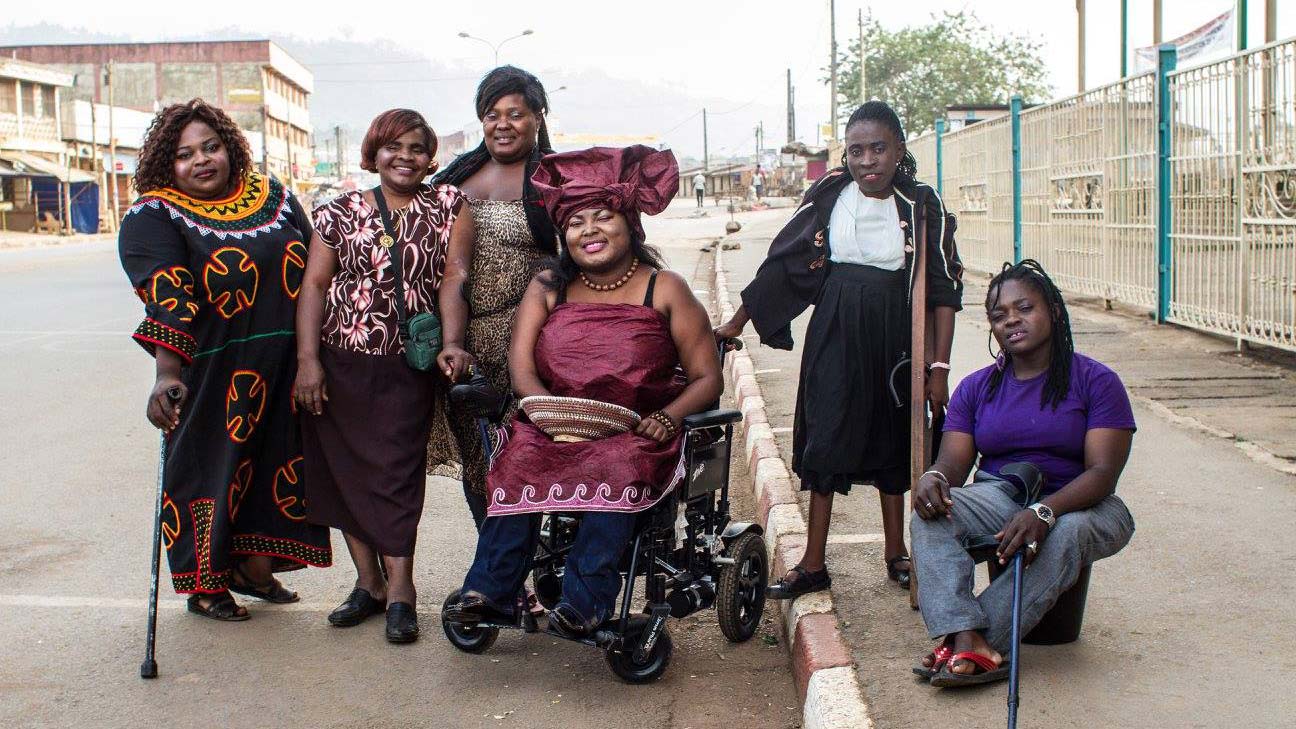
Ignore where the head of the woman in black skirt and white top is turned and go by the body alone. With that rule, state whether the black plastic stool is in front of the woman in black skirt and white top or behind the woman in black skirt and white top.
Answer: in front

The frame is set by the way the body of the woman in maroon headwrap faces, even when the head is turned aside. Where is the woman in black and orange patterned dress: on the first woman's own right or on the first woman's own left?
on the first woman's own right

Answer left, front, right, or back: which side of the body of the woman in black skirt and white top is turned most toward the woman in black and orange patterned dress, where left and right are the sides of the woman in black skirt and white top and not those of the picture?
right

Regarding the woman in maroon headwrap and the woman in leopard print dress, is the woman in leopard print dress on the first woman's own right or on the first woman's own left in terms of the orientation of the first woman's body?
on the first woman's own right

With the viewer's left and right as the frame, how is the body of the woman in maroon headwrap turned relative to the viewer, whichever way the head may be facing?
facing the viewer and to the left of the viewer

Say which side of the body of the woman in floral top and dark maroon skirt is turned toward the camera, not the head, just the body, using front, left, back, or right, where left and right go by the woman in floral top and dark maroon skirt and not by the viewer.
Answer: front

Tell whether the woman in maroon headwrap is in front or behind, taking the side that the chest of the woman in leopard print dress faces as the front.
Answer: in front

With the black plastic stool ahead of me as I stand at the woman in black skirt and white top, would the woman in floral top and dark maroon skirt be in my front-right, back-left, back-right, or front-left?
back-right

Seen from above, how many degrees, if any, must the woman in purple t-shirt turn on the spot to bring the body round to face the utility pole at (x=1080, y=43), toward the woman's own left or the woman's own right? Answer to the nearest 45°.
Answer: approximately 135° to the woman's own right

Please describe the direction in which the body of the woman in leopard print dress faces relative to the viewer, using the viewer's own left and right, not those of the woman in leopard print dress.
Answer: facing the viewer

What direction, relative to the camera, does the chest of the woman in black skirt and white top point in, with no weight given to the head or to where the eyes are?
toward the camera

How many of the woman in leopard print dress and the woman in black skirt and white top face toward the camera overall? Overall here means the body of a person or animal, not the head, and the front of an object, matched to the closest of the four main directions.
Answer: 2
